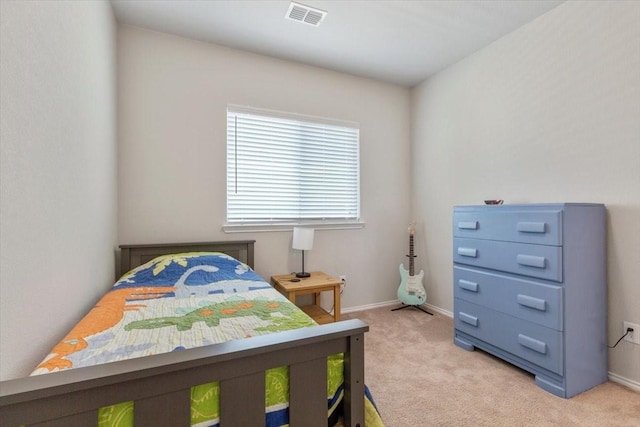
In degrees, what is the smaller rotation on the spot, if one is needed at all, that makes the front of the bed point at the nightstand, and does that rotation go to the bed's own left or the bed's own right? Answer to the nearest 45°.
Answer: approximately 135° to the bed's own left

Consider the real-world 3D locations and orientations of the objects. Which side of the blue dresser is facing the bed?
front

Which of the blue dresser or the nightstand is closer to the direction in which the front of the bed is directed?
the blue dresser

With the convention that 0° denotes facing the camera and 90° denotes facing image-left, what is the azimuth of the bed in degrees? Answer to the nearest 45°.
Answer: approximately 0°

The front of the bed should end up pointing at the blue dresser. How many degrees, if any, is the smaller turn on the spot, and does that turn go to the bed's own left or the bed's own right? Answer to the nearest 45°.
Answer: approximately 90° to the bed's own left

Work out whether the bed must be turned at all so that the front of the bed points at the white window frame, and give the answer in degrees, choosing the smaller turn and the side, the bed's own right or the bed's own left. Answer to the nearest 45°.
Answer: approximately 135° to the bed's own left

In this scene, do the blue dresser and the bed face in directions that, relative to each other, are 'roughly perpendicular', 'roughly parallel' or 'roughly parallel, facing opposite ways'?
roughly perpendicular

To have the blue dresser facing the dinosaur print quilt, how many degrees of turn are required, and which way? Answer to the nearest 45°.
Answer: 0° — it already faces it

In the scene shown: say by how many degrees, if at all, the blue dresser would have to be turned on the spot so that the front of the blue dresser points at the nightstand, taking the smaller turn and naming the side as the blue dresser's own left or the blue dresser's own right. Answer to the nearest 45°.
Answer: approximately 45° to the blue dresser's own right

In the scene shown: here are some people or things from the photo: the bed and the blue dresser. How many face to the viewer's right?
0

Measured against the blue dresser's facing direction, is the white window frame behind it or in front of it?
in front

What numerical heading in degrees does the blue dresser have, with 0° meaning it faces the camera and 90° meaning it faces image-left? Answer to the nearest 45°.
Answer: approximately 45°

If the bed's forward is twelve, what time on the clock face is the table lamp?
The table lamp is roughly at 7 o'clock from the bed.
